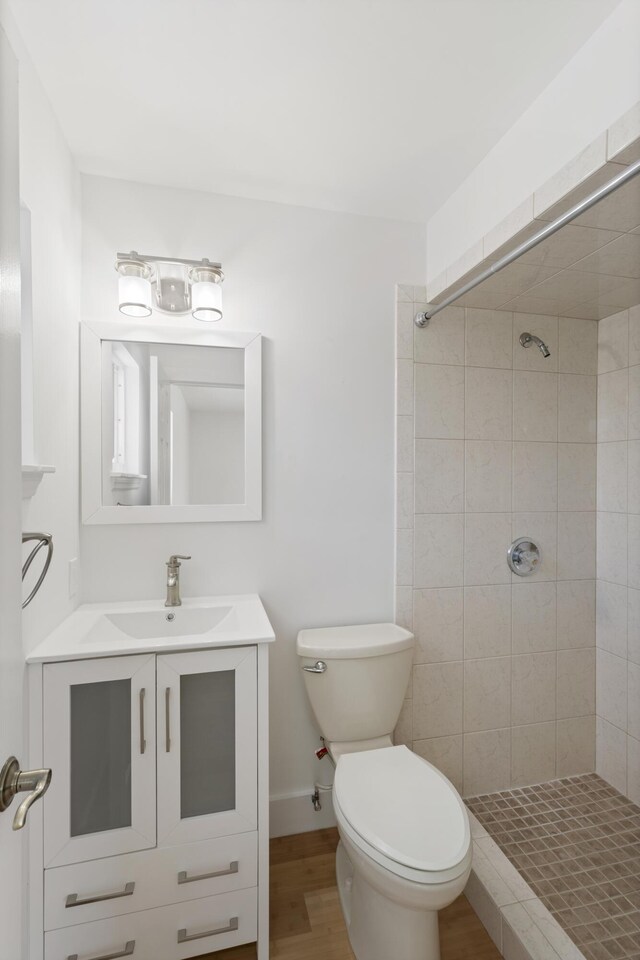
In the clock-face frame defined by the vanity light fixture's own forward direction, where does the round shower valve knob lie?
The round shower valve knob is roughly at 9 o'clock from the vanity light fixture.

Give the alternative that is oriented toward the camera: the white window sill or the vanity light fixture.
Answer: the vanity light fixture

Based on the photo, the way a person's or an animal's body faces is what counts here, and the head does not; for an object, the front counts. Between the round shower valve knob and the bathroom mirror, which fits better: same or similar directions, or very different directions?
same or similar directions

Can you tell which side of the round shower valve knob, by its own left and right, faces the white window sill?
right

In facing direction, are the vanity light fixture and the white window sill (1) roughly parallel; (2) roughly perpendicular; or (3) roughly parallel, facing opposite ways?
roughly perpendicular

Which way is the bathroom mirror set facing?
toward the camera

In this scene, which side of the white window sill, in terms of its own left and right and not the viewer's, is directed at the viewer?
right

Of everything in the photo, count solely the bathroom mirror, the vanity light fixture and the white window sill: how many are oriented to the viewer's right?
1

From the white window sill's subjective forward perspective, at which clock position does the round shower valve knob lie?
The round shower valve knob is roughly at 12 o'clock from the white window sill.

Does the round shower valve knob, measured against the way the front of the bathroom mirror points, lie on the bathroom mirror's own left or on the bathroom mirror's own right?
on the bathroom mirror's own left

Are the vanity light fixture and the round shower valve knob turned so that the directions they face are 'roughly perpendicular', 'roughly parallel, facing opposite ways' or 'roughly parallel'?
roughly parallel

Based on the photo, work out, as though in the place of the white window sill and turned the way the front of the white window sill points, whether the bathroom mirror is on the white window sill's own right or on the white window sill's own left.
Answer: on the white window sill's own left

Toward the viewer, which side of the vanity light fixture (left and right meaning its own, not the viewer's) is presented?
front
